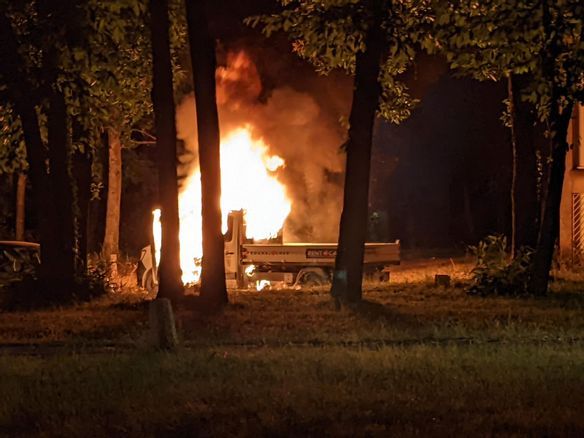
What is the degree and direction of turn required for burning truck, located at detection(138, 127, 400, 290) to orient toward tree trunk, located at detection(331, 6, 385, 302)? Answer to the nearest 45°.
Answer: approximately 90° to its left

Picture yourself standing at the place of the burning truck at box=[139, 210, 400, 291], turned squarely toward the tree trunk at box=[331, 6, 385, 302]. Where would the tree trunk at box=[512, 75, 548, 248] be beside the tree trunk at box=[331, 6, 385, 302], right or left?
left

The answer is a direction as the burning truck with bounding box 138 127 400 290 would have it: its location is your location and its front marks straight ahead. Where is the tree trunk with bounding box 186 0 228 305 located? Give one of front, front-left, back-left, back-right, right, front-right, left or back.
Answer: left

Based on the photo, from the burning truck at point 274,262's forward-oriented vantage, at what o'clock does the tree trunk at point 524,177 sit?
The tree trunk is roughly at 7 o'clock from the burning truck.

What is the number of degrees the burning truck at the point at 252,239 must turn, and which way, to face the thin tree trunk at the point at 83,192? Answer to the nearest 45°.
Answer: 0° — it already faces it

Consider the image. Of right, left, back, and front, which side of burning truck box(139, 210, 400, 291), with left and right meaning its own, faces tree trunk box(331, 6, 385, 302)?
left

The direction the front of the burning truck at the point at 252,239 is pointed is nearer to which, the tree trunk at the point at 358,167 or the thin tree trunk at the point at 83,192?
the thin tree trunk

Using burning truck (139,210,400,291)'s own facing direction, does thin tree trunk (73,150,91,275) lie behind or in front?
in front

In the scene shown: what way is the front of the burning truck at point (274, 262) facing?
to the viewer's left

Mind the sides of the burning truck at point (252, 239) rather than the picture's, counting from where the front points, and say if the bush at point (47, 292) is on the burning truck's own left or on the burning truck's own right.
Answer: on the burning truck's own left

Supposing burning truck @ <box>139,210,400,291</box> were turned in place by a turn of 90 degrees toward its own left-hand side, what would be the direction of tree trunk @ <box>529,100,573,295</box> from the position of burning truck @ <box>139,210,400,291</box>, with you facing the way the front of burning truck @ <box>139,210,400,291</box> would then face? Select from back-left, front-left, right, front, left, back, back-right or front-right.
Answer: front-left

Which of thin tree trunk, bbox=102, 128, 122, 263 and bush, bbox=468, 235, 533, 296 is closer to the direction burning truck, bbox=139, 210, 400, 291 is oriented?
the thin tree trunk

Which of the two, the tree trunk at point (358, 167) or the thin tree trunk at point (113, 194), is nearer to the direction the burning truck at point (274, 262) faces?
the thin tree trunk
